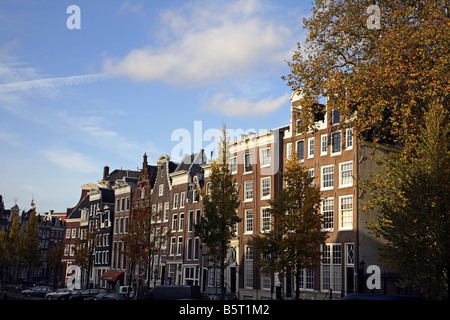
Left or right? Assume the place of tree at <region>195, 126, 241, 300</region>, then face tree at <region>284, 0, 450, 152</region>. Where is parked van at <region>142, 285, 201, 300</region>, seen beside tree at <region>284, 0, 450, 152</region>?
right

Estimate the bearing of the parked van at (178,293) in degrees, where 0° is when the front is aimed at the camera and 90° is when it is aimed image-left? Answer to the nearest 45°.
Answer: approximately 90°

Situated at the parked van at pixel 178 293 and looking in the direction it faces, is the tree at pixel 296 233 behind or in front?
behind

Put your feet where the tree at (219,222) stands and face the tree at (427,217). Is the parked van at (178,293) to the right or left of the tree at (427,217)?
right

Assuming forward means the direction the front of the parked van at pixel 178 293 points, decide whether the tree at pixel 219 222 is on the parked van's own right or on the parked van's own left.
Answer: on the parked van's own right
